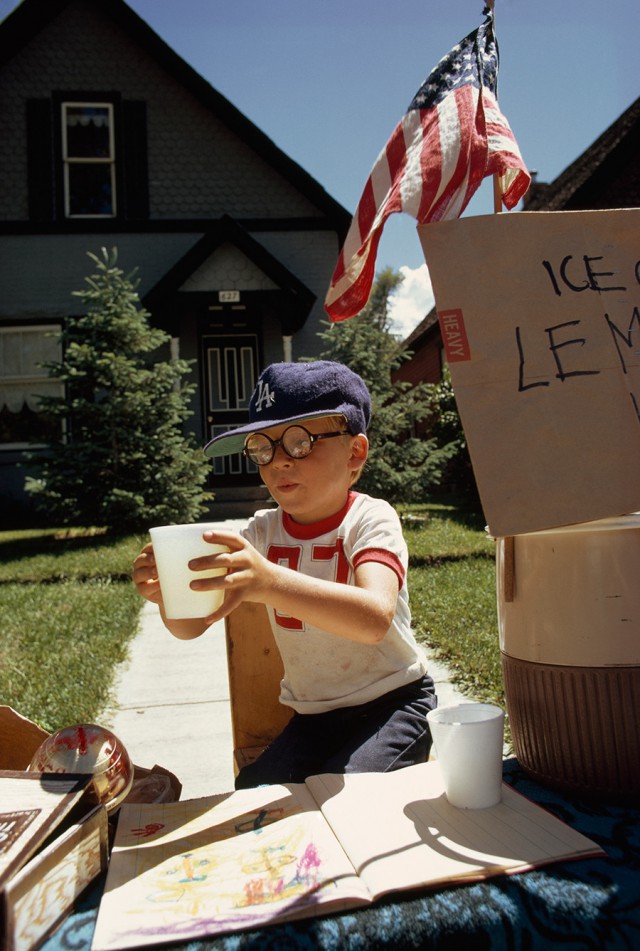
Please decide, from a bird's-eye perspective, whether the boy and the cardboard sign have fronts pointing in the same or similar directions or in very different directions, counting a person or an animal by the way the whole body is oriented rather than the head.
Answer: same or similar directions

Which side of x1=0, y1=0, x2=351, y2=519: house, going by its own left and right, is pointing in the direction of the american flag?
front

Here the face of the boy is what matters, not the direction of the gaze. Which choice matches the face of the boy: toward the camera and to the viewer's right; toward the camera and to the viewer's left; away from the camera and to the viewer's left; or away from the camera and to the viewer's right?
toward the camera and to the viewer's left

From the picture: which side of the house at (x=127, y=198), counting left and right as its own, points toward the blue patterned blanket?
front

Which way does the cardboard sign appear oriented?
toward the camera

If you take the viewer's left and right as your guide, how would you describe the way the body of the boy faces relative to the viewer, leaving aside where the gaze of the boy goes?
facing the viewer and to the left of the viewer

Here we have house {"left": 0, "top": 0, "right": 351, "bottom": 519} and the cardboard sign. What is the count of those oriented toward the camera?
2

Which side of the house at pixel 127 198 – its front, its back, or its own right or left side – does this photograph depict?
front

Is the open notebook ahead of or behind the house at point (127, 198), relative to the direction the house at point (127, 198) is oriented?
ahead

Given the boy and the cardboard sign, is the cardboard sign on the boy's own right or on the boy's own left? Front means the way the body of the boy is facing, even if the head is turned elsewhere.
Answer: on the boy's own left
